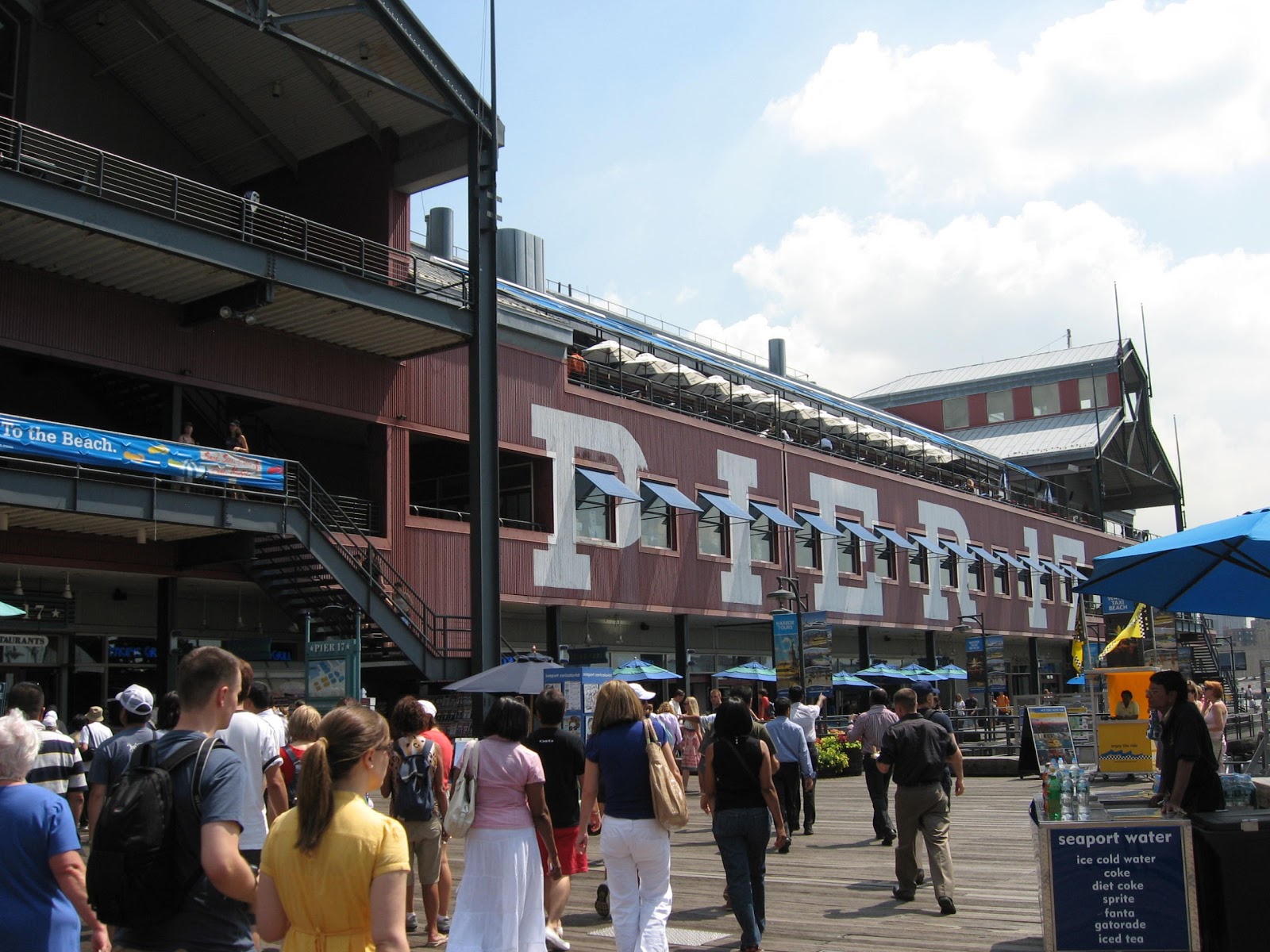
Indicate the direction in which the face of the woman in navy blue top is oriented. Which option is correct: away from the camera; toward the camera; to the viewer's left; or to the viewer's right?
away from the camera

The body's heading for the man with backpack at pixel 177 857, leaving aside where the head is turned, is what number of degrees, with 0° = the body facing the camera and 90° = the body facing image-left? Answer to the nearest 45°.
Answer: approximately 225°

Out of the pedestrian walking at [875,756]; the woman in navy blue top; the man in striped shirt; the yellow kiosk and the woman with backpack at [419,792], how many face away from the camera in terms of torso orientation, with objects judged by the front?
4

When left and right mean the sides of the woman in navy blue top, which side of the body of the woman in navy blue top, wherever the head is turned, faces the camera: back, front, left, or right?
back

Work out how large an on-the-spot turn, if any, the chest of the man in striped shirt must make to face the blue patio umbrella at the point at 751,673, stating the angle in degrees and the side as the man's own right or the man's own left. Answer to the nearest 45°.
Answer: approximately 45° to the man's own right

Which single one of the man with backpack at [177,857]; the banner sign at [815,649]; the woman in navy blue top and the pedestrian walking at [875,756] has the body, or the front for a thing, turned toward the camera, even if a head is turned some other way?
the banner sign

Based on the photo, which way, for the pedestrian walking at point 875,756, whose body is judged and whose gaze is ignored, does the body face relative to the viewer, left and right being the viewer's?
facing away from the viewer

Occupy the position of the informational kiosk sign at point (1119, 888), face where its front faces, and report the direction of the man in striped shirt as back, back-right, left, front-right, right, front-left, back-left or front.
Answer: right

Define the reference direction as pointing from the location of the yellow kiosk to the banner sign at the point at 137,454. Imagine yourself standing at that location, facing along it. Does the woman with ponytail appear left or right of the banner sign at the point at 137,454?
left

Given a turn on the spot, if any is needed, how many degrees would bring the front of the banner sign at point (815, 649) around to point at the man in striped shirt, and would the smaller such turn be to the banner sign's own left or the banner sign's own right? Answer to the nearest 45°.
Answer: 0° — it already faces them

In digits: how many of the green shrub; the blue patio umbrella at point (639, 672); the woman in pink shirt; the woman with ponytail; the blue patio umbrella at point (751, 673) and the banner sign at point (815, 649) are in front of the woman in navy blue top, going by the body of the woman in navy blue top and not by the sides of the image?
4

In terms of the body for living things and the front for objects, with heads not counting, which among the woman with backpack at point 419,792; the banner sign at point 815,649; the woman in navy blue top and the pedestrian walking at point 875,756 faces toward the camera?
the banner sign

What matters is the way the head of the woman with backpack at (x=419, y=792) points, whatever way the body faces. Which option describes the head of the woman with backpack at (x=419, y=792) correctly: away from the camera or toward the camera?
away from the camera

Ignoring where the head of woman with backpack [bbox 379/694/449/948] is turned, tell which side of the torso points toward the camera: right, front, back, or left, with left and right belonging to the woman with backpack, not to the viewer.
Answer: back
